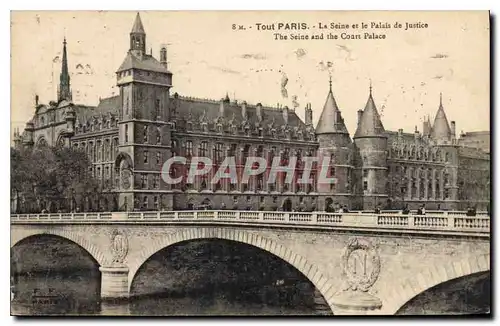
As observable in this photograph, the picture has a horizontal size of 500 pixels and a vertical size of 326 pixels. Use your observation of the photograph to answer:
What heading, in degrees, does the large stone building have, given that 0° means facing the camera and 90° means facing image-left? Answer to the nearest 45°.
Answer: approximately 315°
